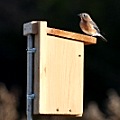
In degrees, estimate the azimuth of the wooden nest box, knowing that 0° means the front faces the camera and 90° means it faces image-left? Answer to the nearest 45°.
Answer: approximately 270°
